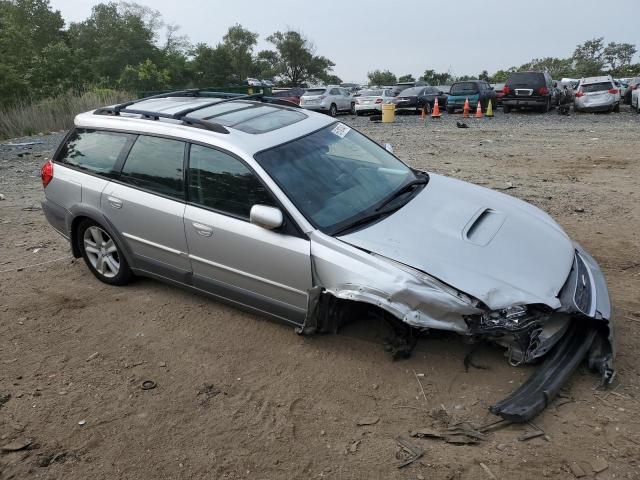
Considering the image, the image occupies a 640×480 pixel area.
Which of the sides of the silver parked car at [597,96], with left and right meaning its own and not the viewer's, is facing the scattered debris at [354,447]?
back

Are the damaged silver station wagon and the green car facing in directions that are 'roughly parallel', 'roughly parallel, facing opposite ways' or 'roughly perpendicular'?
roughly perpendicular

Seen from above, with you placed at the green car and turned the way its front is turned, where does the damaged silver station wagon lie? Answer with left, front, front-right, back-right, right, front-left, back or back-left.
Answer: back-right

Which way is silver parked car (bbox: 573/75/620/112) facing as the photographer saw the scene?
facing away from the viewer

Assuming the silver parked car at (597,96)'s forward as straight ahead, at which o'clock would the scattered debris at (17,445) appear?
The scattered debris is roughly at 6 o'clock from the silver parked car.

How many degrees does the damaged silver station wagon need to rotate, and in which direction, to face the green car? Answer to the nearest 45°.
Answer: approximately 135° to its left

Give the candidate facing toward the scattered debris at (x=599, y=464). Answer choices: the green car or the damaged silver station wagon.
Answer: the damaged silver station wagon

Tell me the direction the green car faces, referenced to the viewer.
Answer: facing away from the viewer and to the right of the viewer

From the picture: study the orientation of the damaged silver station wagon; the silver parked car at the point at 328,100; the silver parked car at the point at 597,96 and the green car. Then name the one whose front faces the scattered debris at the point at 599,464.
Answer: the damaged silver station wagon

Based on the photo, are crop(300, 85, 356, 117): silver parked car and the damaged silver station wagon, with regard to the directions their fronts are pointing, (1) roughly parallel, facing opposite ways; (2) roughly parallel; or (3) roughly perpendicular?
roughly perpendicular

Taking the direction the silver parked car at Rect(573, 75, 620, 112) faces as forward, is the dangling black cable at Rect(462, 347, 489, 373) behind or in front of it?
behind

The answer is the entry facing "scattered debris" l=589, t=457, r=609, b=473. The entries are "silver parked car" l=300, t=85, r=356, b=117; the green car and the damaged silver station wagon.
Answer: the damaged silver station wagon

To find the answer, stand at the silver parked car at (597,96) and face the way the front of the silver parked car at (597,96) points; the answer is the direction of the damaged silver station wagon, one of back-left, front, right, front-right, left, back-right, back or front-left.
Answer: back

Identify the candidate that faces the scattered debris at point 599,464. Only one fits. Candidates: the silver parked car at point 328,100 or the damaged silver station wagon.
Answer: the damaged silver station wagon

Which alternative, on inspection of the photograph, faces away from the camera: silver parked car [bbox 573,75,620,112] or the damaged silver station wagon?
the silver parked car

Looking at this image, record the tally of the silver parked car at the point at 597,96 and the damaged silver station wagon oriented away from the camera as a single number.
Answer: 1
